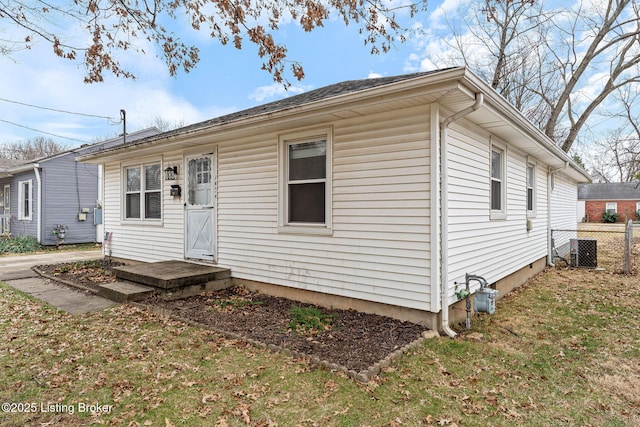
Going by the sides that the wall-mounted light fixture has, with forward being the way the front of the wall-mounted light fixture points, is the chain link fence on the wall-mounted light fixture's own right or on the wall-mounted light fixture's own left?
on the wall-mounted light fixture's own left

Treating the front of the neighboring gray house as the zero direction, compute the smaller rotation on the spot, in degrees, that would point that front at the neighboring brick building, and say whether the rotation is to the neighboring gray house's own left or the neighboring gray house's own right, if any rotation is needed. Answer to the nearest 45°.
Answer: approximately 135° to the neighboring gray house's own left

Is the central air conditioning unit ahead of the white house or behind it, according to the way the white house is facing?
behind

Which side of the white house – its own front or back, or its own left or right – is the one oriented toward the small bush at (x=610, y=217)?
back

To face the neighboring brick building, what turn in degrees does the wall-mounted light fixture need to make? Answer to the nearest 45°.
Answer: approximately 135° to its left

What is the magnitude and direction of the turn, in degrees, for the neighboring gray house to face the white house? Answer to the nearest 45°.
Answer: approximately 45° to its left

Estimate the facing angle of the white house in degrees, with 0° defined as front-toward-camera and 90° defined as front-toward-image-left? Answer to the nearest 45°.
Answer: approximately 45°

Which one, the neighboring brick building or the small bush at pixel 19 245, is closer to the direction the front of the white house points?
the small bush

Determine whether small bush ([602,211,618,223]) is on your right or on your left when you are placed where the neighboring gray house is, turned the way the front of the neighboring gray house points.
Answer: on your left

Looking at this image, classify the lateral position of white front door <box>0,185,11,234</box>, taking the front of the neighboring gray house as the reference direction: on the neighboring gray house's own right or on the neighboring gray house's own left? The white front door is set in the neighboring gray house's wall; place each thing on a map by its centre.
on the neighboring gray house's own right

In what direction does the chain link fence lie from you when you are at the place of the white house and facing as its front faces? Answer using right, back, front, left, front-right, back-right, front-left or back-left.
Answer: back

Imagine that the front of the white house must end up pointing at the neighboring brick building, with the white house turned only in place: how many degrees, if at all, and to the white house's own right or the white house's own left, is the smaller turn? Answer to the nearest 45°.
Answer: approximately 180°

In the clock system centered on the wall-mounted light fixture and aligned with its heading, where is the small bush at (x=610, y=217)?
The small bush is roughly at 7 o'clock from the wall-mounted light fixture.

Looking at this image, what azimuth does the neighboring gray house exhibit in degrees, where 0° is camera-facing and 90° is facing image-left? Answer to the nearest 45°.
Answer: approximately 45°

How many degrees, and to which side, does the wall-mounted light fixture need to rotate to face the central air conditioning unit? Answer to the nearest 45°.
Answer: approximately 135° to its left
